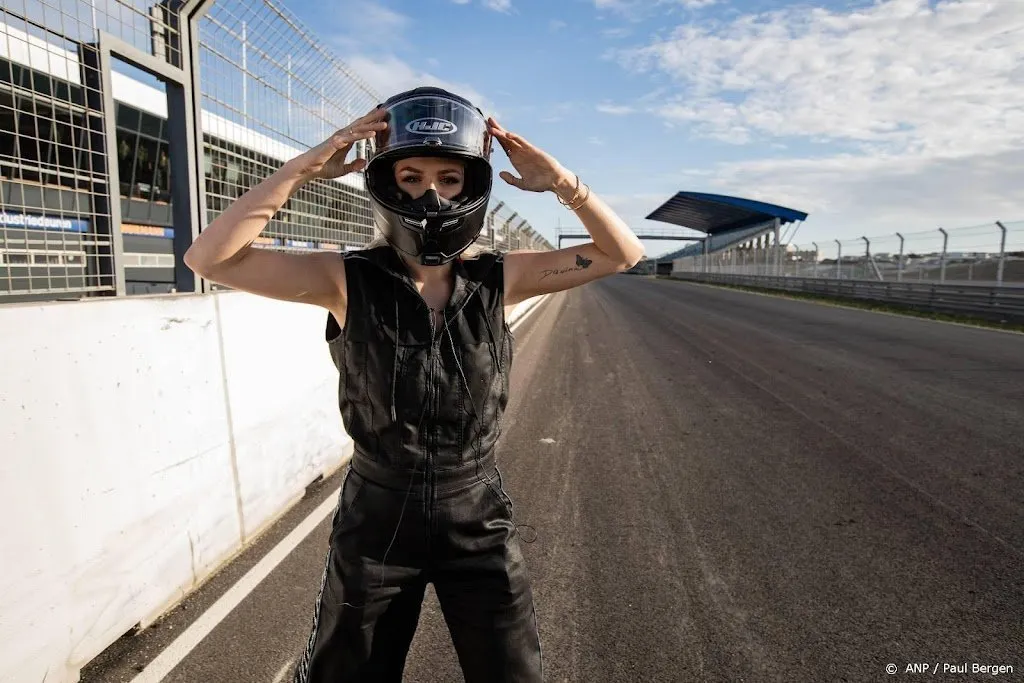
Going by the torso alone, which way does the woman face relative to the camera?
toward the camera

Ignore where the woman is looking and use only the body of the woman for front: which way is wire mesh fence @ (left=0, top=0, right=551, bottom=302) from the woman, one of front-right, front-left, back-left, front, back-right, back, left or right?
back-right

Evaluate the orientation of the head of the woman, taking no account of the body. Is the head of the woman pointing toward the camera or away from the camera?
toward the camera

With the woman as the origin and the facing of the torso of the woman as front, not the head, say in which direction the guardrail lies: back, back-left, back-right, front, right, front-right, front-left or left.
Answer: back-left
